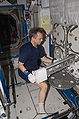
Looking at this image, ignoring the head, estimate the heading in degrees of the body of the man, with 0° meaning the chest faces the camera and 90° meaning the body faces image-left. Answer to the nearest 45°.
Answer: approximately 315°
